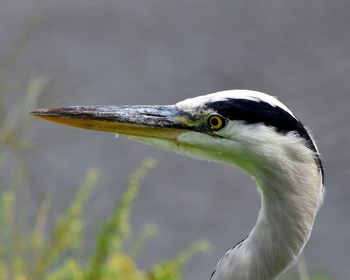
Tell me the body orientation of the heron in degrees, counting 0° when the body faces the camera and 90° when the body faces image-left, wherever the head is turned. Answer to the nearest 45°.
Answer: approximately 90°
